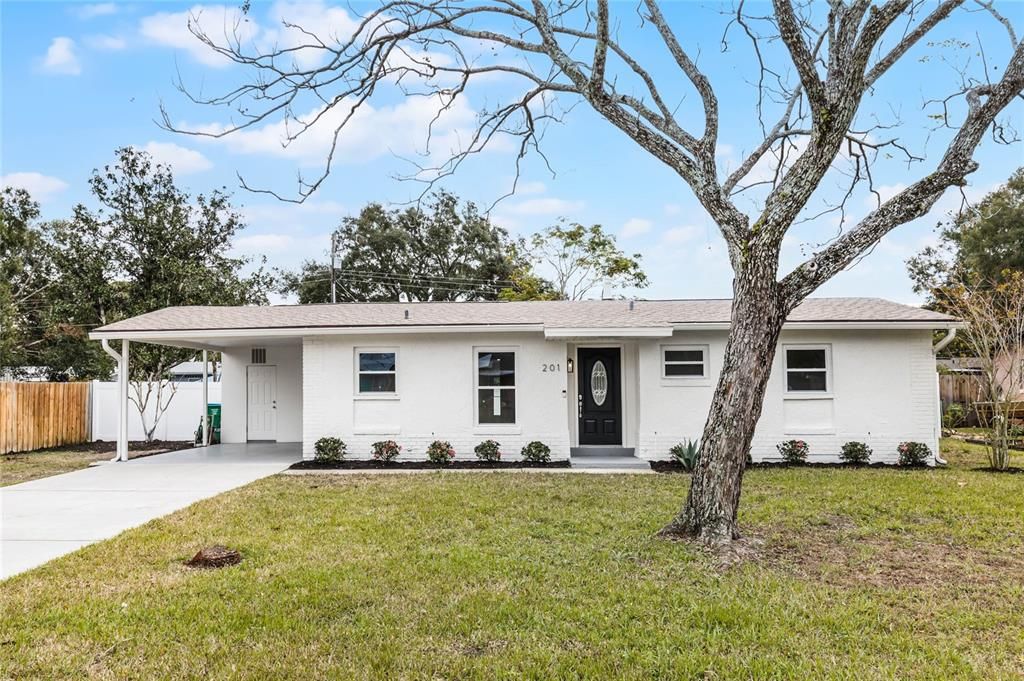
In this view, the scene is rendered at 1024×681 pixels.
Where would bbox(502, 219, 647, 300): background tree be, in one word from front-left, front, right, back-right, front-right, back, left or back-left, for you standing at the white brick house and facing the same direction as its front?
back

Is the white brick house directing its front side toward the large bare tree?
yes

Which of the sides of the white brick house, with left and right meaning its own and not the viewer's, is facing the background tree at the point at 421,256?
back

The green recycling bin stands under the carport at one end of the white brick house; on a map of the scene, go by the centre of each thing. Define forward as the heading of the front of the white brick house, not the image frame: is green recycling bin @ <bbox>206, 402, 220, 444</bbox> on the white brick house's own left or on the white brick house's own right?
on the white brick house's own right

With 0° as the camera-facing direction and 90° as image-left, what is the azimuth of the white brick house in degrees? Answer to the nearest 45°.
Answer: approximately 0°

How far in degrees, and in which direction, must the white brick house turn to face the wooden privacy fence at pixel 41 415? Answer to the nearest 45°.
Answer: approximately 90° to its right
